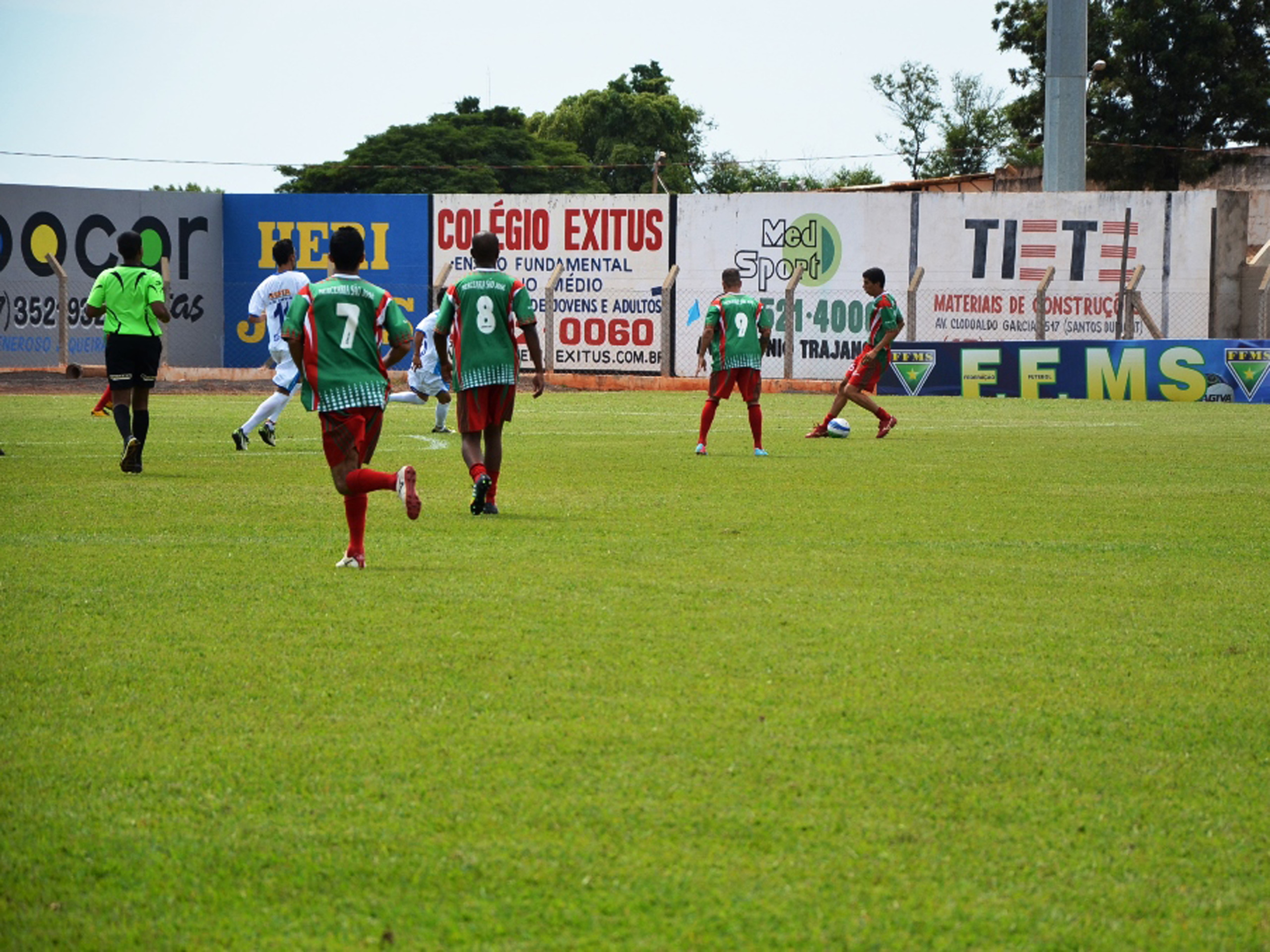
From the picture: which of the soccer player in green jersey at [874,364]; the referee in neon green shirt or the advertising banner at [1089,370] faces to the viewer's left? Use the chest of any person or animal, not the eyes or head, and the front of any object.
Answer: the soccer player in green jersey

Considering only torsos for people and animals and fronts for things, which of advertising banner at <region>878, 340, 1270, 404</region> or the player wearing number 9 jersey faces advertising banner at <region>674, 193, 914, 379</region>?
the player wearing number 9 jersey

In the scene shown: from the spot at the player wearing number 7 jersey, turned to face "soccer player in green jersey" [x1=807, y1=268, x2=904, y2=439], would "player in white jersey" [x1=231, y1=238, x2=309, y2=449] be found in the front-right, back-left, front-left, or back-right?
front-left

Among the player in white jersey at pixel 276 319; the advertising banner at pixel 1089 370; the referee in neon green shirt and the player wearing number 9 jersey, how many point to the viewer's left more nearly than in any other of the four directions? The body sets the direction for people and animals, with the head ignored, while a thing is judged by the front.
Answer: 0

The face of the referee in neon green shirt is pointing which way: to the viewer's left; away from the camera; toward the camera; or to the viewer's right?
away from the camera

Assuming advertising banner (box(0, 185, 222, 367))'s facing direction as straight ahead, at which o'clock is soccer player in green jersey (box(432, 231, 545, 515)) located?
The soccer player in green jersey is roughly at 12 o'clock from the advertising banner.

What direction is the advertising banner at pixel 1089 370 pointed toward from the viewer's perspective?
toward the camera

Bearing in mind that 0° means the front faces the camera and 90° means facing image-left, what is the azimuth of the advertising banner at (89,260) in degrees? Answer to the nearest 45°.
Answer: approximately 0°

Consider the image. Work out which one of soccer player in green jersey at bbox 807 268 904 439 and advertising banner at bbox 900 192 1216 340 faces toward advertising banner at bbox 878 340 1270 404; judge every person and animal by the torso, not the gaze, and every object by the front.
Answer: advertising banner at bbox 900 192 1216 340

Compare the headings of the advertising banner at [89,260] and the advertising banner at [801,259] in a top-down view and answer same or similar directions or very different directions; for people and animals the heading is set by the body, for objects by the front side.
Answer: same or similar directions

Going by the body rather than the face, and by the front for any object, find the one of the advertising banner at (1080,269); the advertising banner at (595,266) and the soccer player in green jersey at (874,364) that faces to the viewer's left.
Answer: the soccer player in green jersey

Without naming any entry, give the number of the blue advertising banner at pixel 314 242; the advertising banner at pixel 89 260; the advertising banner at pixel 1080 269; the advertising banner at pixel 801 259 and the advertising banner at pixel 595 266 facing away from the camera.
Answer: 0

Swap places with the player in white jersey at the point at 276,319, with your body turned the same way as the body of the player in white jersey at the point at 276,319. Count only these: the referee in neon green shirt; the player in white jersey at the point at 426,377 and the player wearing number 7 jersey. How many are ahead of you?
1

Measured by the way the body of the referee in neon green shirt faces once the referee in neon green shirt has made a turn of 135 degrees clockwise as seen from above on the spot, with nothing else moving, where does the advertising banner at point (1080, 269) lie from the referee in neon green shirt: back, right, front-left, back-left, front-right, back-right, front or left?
left

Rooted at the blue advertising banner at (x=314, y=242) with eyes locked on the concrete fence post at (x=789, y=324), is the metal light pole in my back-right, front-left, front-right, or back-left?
front-left

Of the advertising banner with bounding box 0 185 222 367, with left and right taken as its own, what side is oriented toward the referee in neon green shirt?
front

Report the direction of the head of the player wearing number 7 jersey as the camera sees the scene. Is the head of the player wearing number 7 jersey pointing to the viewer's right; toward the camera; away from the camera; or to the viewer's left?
away from the camera

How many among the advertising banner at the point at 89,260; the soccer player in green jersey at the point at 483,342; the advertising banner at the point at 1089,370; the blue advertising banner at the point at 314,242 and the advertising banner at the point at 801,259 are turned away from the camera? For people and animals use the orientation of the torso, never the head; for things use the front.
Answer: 1

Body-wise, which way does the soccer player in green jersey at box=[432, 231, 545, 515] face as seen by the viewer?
away from the camera
